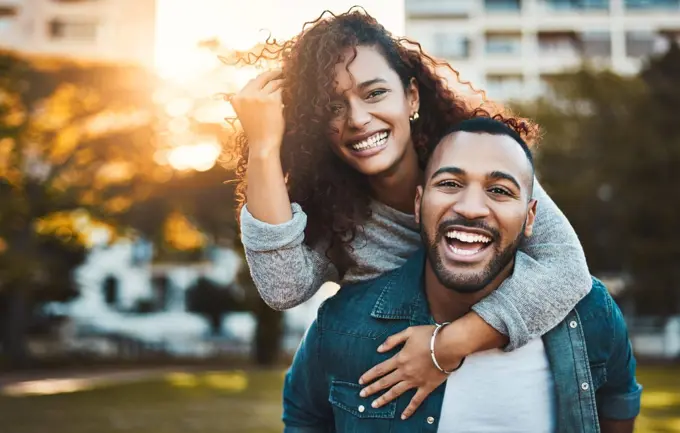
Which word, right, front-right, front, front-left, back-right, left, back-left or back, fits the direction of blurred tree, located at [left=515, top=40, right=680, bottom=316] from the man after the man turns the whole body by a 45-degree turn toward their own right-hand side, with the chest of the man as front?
back-right

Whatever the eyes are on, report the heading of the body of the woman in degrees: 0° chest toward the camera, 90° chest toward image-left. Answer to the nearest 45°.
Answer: approximately 0°

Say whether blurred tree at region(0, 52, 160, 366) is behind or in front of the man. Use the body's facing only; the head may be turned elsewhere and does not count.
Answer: behind

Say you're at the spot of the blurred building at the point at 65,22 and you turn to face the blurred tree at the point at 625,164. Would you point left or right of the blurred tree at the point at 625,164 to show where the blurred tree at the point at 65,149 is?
right

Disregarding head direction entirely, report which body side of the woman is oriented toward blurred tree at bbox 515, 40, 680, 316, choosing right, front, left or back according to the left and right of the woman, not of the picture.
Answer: back

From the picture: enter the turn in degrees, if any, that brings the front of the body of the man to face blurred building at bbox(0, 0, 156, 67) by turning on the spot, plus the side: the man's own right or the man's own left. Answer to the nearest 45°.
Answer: approximately 135° to the man's own right

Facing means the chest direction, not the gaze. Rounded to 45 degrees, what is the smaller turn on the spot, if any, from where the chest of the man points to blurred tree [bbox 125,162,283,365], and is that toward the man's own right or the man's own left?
approximately 180°

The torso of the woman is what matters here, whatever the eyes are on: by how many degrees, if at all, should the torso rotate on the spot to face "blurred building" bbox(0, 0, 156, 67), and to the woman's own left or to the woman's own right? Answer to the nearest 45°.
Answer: approximately 135° to the woman's own right

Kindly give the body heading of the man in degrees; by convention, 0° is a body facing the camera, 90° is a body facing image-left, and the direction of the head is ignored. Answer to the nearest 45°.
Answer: approximately 0°

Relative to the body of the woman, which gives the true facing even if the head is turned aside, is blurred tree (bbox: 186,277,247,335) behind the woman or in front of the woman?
behind
